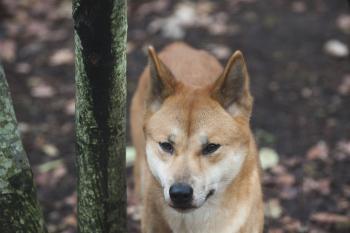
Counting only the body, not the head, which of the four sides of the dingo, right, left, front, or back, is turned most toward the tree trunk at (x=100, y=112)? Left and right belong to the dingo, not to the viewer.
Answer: right

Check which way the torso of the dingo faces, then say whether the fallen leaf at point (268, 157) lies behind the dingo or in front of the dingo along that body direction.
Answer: behind

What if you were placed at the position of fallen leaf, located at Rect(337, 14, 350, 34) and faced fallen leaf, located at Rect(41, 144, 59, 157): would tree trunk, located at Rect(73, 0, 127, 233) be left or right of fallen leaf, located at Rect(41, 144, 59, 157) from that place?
left

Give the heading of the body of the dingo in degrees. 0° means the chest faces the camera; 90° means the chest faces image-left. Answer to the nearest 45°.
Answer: approximately 0°

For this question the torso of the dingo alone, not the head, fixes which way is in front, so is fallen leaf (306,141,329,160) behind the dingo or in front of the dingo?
behind

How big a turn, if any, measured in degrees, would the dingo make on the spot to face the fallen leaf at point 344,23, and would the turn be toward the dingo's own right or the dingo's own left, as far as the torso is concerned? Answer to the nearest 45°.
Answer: approximately 135° to the dingo's own left

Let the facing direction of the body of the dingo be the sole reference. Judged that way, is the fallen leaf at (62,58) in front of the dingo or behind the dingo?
behind

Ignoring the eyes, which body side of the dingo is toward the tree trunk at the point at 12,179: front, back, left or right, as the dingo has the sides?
right
